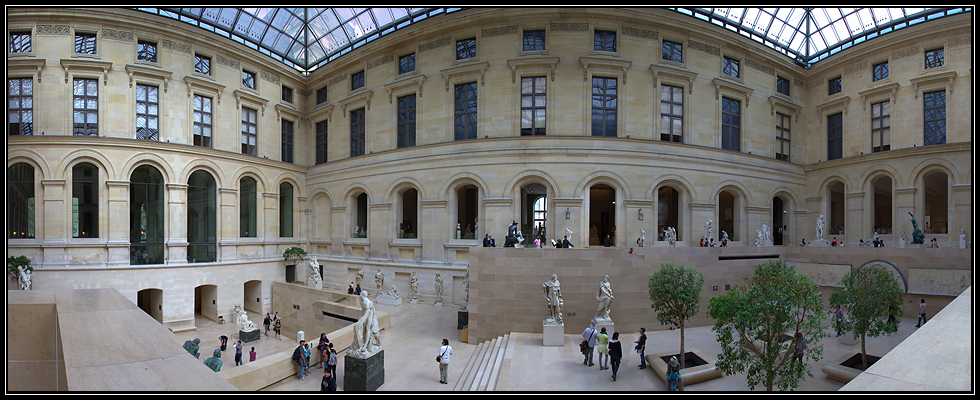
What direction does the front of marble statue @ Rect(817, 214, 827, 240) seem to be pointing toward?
toward the camera

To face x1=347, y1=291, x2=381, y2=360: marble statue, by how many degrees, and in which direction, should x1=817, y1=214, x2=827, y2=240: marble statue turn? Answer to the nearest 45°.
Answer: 0° — it already faces it

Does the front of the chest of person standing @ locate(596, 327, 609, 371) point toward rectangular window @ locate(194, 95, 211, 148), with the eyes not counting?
no
